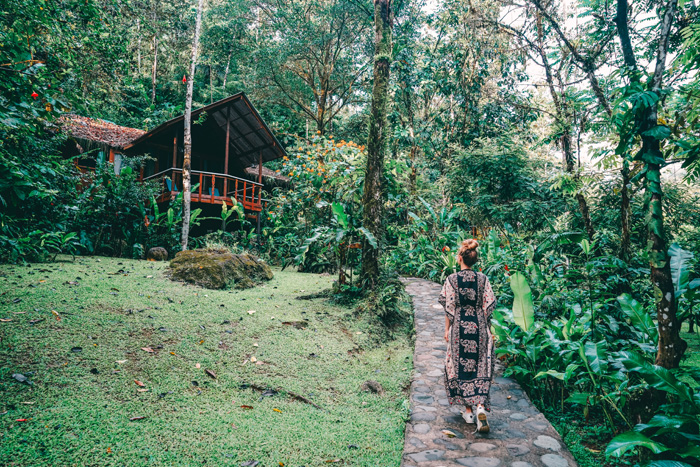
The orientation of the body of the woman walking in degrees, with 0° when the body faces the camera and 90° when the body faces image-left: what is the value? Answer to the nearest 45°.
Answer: approximately 180°

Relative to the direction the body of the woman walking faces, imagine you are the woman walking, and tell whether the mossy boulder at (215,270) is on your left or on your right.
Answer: on your left

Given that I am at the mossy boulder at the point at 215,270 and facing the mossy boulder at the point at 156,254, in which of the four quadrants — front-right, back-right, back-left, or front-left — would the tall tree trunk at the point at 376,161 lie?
back-right

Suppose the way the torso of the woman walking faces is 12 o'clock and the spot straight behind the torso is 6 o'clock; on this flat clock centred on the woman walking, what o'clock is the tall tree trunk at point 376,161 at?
The tall tree trunk is roughly at 11 o'clock from the woman walking.

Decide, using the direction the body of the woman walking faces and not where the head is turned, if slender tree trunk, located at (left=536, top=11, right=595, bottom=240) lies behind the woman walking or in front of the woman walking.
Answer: in front

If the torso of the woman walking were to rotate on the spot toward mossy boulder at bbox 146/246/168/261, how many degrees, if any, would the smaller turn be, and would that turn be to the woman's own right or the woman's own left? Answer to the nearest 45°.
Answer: approximately 45° to the woman's own left

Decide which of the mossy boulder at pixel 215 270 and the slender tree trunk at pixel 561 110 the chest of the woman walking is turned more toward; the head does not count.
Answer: the slender tree trunk

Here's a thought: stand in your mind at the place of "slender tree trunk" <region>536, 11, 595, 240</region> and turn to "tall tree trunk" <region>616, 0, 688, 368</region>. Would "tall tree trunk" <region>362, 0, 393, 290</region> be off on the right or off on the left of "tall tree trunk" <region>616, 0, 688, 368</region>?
right

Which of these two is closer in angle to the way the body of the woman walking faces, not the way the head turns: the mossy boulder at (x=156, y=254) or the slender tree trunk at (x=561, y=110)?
the slender tree trunk

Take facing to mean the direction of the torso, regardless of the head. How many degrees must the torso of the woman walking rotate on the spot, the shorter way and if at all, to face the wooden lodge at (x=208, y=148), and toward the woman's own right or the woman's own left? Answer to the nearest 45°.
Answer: approximately 45° to the woman's own left
